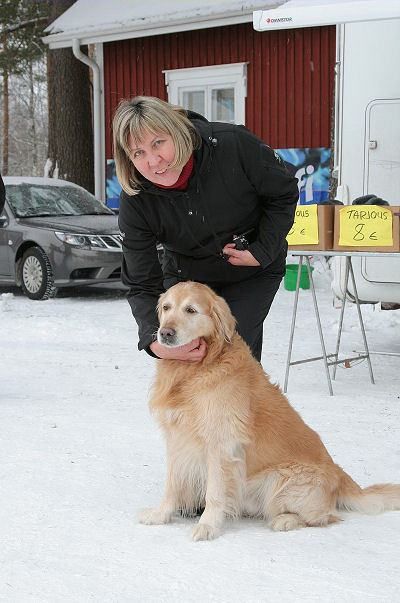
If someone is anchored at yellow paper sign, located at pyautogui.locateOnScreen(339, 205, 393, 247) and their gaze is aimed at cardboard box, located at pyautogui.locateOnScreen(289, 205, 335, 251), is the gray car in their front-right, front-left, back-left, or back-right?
front-right

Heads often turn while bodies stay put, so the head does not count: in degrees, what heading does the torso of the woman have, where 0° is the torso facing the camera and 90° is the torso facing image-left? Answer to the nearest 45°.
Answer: approximately 45°

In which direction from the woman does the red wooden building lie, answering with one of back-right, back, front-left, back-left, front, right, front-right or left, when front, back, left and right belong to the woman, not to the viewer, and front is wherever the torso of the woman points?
back-right

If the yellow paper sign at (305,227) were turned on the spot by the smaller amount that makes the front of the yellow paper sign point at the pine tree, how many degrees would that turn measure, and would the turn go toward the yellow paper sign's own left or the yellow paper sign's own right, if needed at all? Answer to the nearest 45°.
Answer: approximately 135° to the yellow paper sign's own right

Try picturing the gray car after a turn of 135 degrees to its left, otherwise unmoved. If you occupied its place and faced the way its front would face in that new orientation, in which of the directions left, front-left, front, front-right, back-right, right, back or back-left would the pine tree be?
front

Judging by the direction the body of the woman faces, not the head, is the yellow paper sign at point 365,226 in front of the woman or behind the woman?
behind

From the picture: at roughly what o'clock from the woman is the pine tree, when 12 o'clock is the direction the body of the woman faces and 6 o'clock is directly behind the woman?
The pine tree is roughly at 4 o'clock from the woman.

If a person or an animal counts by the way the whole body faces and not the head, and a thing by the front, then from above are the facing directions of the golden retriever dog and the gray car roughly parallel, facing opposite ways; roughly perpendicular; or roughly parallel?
roughly perpendicular

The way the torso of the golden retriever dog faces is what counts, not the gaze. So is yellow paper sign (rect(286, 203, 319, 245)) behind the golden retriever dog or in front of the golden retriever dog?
behind

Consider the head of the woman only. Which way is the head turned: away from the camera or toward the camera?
toward the camera

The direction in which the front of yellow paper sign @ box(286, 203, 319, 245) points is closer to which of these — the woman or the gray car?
the woman

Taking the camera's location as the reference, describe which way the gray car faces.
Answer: facing the viewer and to the right of the viewer

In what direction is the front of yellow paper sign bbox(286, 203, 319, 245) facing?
toward the camera

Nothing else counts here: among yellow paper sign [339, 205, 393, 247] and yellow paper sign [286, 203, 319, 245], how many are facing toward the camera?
2

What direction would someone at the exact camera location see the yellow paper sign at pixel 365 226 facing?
facing the viewer

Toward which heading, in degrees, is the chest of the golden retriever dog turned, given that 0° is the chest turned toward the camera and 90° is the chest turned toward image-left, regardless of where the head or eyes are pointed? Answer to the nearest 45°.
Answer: approximately 45°

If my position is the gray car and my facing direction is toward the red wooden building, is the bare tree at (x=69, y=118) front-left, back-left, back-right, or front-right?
front-left
